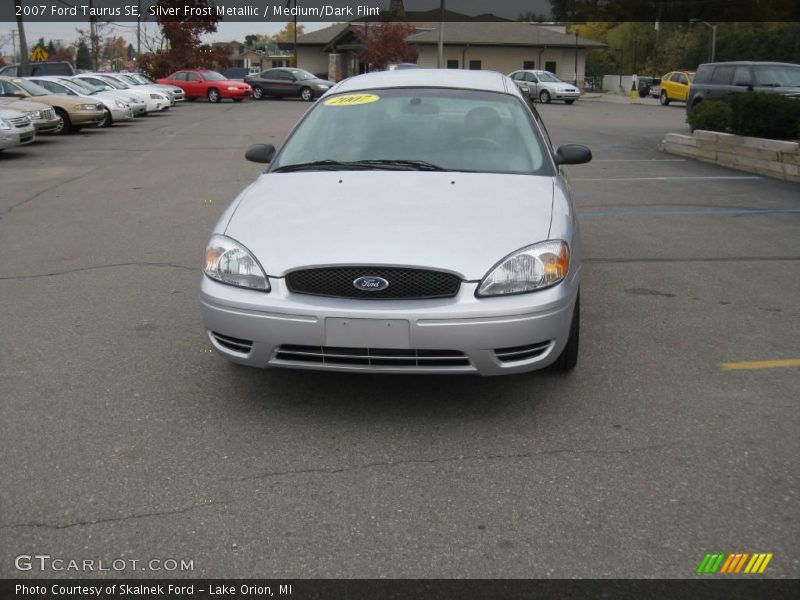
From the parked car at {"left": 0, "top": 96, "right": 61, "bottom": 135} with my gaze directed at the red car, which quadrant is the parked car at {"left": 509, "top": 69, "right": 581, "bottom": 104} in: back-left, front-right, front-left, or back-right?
front-right

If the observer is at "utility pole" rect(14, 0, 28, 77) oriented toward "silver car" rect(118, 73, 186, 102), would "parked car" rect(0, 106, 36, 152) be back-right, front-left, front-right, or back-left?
front-right

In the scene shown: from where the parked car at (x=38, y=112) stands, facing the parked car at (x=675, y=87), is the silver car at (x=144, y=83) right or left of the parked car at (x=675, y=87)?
left

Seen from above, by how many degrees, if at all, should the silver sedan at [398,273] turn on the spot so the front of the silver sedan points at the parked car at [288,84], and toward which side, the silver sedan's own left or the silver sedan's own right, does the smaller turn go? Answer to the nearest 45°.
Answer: approximately 180°

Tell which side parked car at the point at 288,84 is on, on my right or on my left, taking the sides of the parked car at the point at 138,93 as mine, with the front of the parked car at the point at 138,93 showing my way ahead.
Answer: on my left

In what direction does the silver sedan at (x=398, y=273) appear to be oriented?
toward the camera
